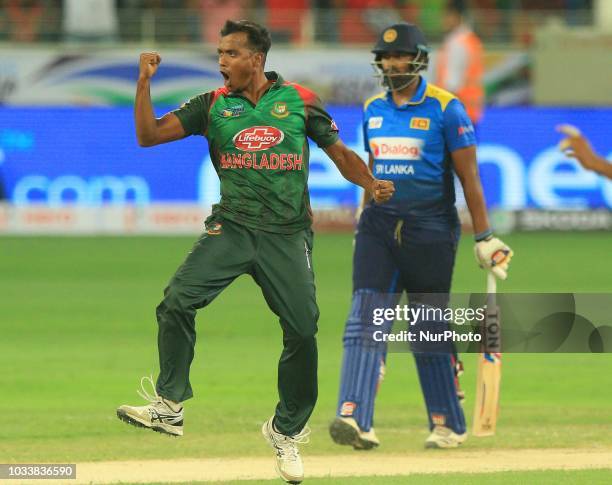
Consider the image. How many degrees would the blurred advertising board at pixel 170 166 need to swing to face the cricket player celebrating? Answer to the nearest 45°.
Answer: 0° — it already faces them

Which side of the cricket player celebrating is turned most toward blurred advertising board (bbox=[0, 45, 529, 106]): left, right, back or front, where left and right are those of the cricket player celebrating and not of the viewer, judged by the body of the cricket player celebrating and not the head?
back

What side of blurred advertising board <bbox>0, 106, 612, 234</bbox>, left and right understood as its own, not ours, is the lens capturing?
front

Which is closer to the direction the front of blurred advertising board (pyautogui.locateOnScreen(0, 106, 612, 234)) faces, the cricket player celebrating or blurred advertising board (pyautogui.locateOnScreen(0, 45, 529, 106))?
the cricket player celebrating

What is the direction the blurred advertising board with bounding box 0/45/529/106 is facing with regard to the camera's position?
facing the viewer

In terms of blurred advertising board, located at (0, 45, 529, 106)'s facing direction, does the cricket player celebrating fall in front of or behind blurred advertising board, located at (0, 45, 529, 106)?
in front

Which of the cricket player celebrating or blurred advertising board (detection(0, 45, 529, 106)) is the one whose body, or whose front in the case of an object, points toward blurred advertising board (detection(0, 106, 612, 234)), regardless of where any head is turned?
blurred advertising board (detection(0, 45, 529, 106))

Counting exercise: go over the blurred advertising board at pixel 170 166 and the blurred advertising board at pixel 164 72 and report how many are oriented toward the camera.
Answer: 2

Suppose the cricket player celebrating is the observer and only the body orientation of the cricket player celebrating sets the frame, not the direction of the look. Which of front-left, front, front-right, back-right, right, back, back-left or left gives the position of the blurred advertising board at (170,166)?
back

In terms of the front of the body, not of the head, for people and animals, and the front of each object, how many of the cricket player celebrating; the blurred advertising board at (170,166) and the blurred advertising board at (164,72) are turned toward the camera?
3

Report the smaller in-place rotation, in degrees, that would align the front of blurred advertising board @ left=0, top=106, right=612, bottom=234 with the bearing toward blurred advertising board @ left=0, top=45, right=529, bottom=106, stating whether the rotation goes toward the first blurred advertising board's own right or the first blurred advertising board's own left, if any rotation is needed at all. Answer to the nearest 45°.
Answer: approximately 180°
